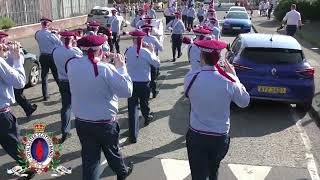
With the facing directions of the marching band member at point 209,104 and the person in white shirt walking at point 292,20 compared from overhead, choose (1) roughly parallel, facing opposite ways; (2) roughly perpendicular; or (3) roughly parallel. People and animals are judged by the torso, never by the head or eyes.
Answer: roughly parallel

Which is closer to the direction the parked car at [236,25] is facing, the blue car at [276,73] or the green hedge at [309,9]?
the blue car

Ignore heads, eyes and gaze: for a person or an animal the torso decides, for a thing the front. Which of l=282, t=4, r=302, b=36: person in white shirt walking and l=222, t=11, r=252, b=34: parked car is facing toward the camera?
the parked car

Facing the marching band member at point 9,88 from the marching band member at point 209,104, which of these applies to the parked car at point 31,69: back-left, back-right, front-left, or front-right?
front-right

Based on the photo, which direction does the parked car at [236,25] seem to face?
toward the camera

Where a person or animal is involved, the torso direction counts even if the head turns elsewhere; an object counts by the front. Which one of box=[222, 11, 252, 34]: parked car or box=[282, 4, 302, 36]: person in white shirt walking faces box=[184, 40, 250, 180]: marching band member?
the parked car

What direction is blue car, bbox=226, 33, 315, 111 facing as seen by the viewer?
away from the camera

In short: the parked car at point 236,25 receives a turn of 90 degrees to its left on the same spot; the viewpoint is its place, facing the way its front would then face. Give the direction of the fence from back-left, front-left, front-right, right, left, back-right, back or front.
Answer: back
